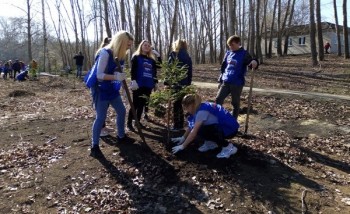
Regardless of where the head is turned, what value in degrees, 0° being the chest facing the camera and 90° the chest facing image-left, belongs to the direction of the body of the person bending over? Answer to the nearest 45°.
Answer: approximately 90°

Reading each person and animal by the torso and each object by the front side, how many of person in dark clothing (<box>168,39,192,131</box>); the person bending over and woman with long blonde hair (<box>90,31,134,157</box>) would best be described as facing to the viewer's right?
1

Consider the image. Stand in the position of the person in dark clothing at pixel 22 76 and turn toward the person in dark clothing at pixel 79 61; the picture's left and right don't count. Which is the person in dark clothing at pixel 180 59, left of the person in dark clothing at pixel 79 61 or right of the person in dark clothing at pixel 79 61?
right

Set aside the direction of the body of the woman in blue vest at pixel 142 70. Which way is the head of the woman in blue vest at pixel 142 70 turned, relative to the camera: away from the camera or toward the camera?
toward the camera

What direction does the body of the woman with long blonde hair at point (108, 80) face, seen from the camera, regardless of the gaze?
to the viewer's right

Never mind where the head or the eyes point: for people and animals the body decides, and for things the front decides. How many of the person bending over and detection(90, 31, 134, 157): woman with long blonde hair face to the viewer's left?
1
